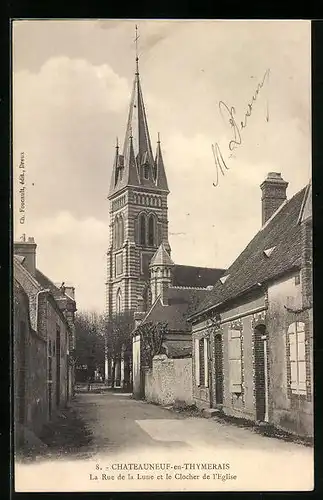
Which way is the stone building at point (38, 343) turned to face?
to the viewer's right

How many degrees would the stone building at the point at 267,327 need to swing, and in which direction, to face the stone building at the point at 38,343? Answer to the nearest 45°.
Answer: approximately 45° to its right

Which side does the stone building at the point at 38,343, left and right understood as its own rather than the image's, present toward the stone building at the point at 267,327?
front

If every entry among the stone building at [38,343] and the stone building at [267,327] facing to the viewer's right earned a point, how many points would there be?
1
